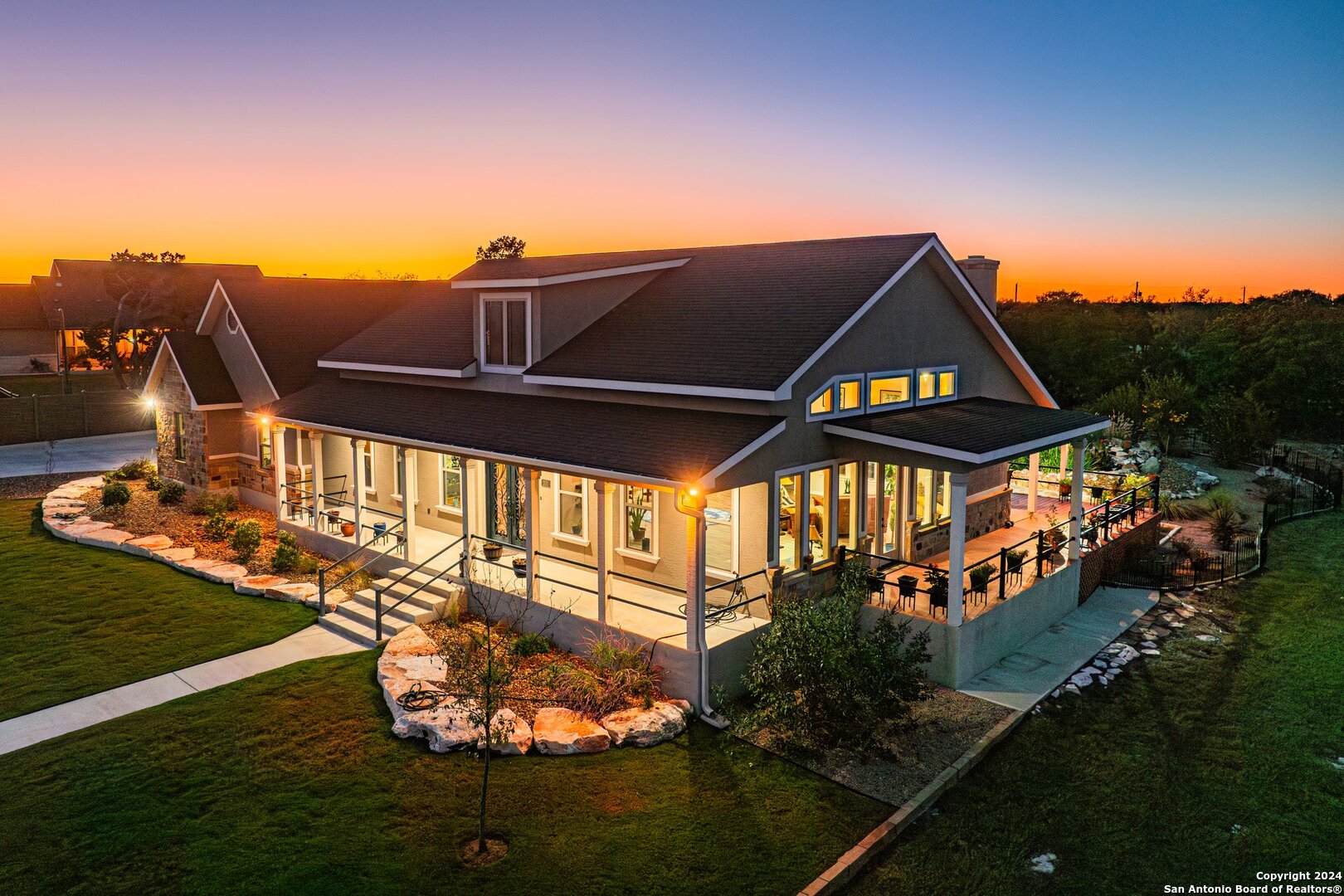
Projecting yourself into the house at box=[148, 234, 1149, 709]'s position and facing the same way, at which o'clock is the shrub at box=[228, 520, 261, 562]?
The shrub is roughly at 2 o'clock from the house.

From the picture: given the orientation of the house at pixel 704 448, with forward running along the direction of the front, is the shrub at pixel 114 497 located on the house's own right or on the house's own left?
on the house's own right

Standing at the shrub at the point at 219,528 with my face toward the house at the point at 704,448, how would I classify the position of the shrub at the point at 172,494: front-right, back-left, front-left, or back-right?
back-left

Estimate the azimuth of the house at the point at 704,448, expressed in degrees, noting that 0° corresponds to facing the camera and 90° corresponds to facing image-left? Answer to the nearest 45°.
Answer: approximately 45°

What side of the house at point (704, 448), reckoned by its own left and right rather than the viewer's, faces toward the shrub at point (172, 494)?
right

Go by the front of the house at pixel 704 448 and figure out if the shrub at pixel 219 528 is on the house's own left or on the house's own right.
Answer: on the house's own right

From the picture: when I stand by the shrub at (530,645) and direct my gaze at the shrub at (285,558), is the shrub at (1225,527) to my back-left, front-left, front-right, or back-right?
back-right

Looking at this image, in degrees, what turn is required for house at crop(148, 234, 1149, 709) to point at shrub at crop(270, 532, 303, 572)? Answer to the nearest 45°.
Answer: approximately 45° to its right
